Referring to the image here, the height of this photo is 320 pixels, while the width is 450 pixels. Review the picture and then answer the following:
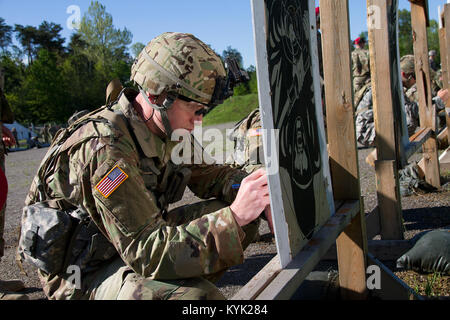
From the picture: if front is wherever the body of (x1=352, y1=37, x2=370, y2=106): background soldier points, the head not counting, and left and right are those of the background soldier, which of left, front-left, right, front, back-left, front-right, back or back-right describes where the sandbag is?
back

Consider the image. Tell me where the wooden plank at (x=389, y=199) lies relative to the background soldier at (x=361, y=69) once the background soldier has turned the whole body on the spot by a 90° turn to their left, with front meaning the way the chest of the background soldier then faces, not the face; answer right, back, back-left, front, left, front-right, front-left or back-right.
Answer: left

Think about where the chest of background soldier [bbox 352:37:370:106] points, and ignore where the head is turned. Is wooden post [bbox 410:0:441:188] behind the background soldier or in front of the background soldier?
behind
